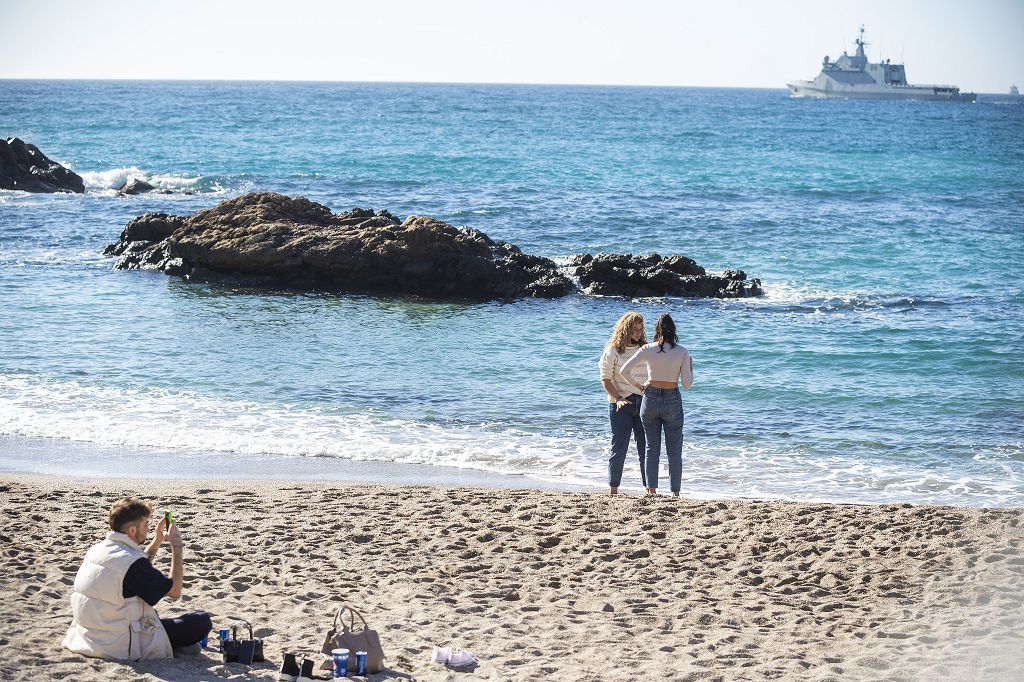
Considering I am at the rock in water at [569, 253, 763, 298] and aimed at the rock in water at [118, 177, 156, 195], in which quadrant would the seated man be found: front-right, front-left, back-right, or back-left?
back-left

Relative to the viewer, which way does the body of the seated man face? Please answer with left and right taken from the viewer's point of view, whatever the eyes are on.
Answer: facing away from the viewer and to the right of the viewer

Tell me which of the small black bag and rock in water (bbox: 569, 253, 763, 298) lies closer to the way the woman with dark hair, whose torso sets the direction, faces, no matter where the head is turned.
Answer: the rock in water

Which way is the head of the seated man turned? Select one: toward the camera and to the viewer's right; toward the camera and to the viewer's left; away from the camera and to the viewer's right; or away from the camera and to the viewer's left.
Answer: away from the camera and to the viewer's right

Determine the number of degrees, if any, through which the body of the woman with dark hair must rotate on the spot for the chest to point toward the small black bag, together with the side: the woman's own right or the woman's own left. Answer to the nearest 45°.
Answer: approximately 135° to the woman's own left

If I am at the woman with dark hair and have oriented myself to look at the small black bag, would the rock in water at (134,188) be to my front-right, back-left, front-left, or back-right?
back-right

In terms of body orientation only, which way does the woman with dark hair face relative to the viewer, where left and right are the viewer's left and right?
facing away from the viewer
